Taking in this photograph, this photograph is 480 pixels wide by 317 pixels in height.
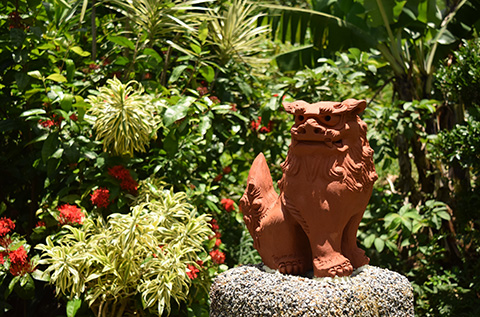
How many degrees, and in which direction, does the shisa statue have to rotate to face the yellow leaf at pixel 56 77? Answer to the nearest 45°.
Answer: approximately 180°

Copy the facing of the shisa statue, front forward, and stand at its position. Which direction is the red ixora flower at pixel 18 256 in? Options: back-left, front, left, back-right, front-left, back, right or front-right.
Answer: back-right

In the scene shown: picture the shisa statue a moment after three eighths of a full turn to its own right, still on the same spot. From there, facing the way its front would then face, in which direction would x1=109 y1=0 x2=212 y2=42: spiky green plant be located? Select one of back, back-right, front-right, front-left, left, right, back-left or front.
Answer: front-right

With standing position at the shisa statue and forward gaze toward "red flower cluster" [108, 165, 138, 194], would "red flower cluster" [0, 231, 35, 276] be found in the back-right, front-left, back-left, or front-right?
front-left

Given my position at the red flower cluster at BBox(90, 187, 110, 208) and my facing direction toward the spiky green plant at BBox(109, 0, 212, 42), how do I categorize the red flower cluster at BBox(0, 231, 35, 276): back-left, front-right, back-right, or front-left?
back-left

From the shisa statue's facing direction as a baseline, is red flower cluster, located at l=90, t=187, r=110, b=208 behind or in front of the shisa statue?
behind

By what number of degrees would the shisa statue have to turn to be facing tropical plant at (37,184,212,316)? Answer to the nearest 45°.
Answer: approximately 135° to its right

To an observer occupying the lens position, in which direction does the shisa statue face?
facing the viewer and to the right of the viewer

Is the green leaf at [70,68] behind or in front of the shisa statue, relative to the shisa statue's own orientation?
behind

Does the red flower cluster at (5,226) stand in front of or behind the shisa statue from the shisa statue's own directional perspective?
behind

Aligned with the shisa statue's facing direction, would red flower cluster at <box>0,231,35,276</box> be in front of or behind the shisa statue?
behind

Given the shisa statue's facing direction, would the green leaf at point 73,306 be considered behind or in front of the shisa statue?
behind
